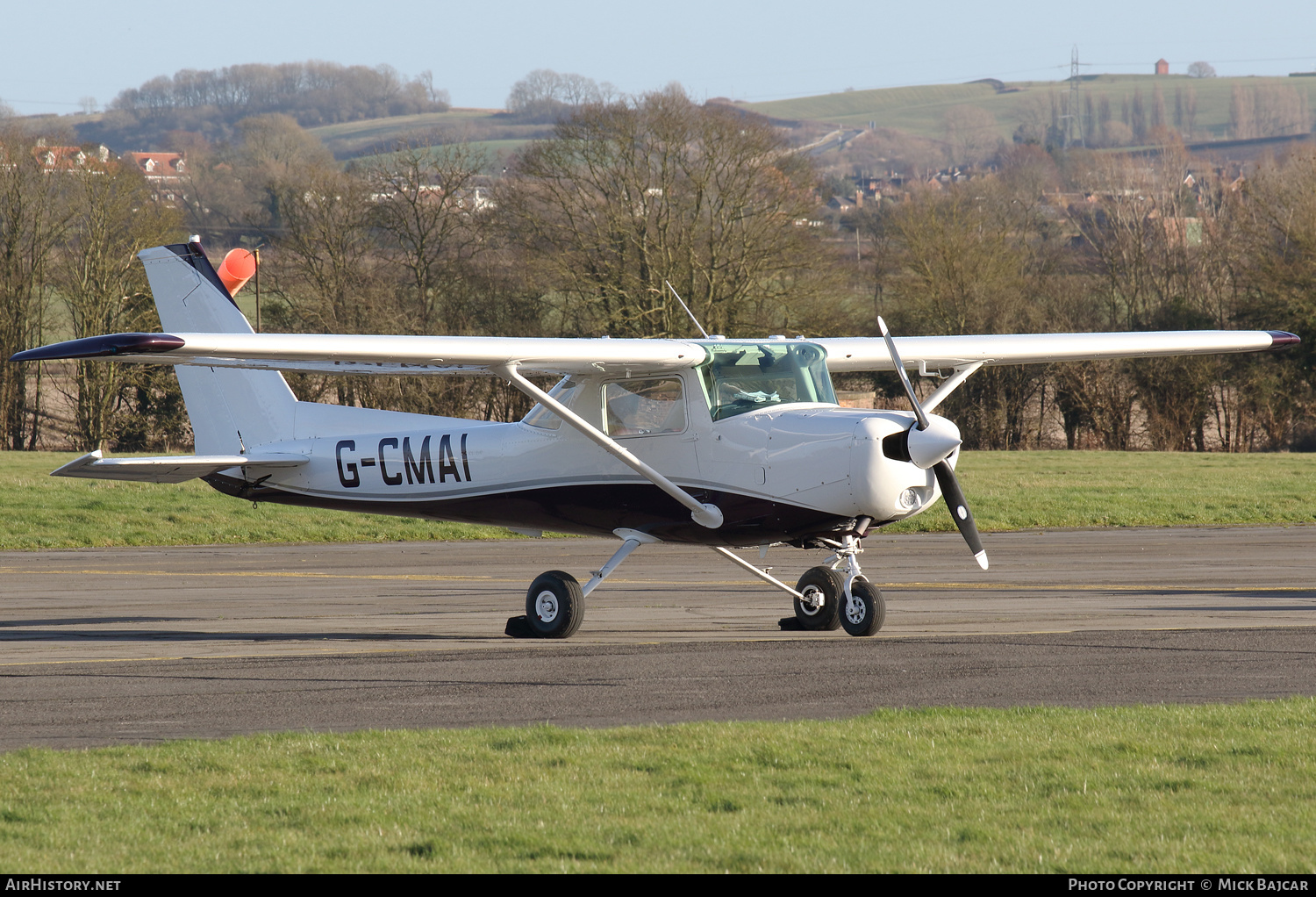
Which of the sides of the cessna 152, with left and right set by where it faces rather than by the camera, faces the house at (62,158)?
back

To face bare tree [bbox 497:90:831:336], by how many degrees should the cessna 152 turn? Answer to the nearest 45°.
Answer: approximately 135° to its left

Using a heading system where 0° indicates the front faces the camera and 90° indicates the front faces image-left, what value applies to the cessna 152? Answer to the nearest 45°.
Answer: approximately 315°

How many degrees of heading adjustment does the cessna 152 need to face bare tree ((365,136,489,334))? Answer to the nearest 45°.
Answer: approximately 135° to its left

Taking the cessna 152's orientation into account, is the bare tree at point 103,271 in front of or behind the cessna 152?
behind

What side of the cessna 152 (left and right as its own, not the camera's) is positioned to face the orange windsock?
back

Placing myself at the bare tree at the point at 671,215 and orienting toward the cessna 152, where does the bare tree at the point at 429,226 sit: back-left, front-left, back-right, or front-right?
back-right
